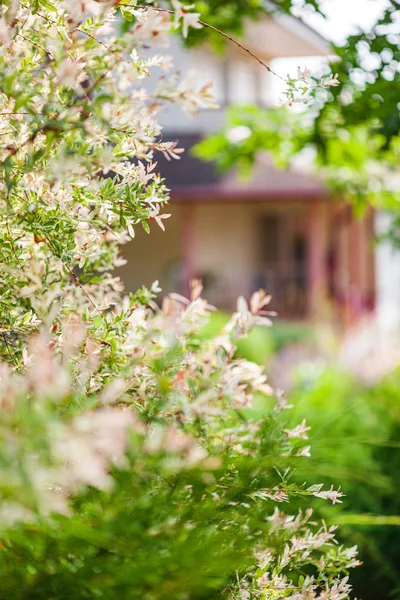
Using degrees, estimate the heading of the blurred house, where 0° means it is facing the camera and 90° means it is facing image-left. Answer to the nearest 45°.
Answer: approximately 0°

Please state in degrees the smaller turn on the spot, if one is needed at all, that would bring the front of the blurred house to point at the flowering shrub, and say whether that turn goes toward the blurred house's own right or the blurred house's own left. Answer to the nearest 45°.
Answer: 0° — it already faces it
